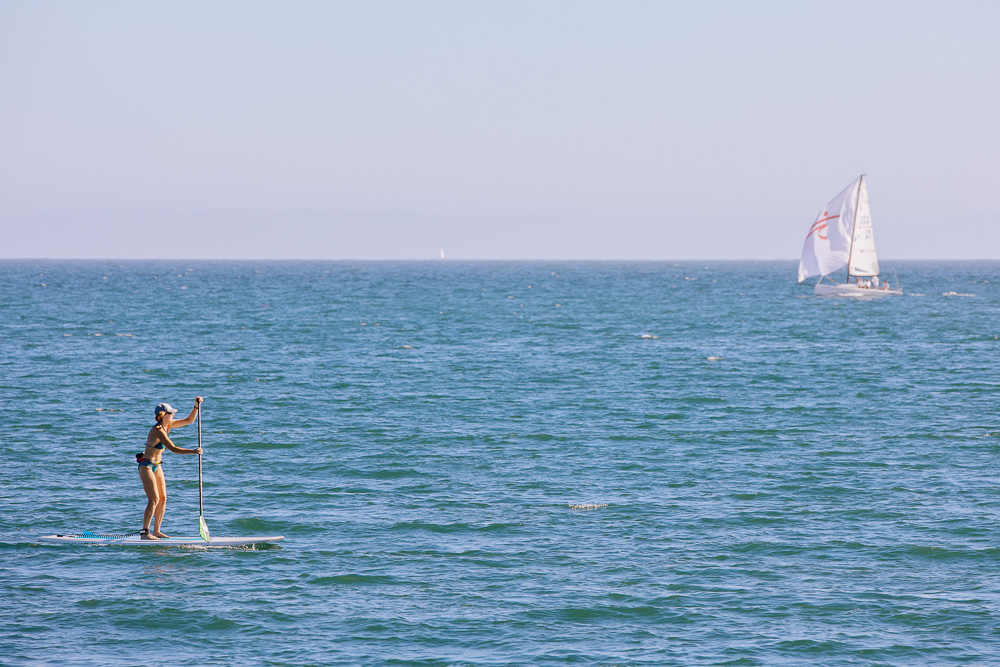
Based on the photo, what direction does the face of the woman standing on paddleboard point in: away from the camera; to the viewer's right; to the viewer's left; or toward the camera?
to the viewer's right

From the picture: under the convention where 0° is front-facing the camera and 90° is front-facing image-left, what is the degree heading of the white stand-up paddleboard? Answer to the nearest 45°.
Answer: approximately 270°
